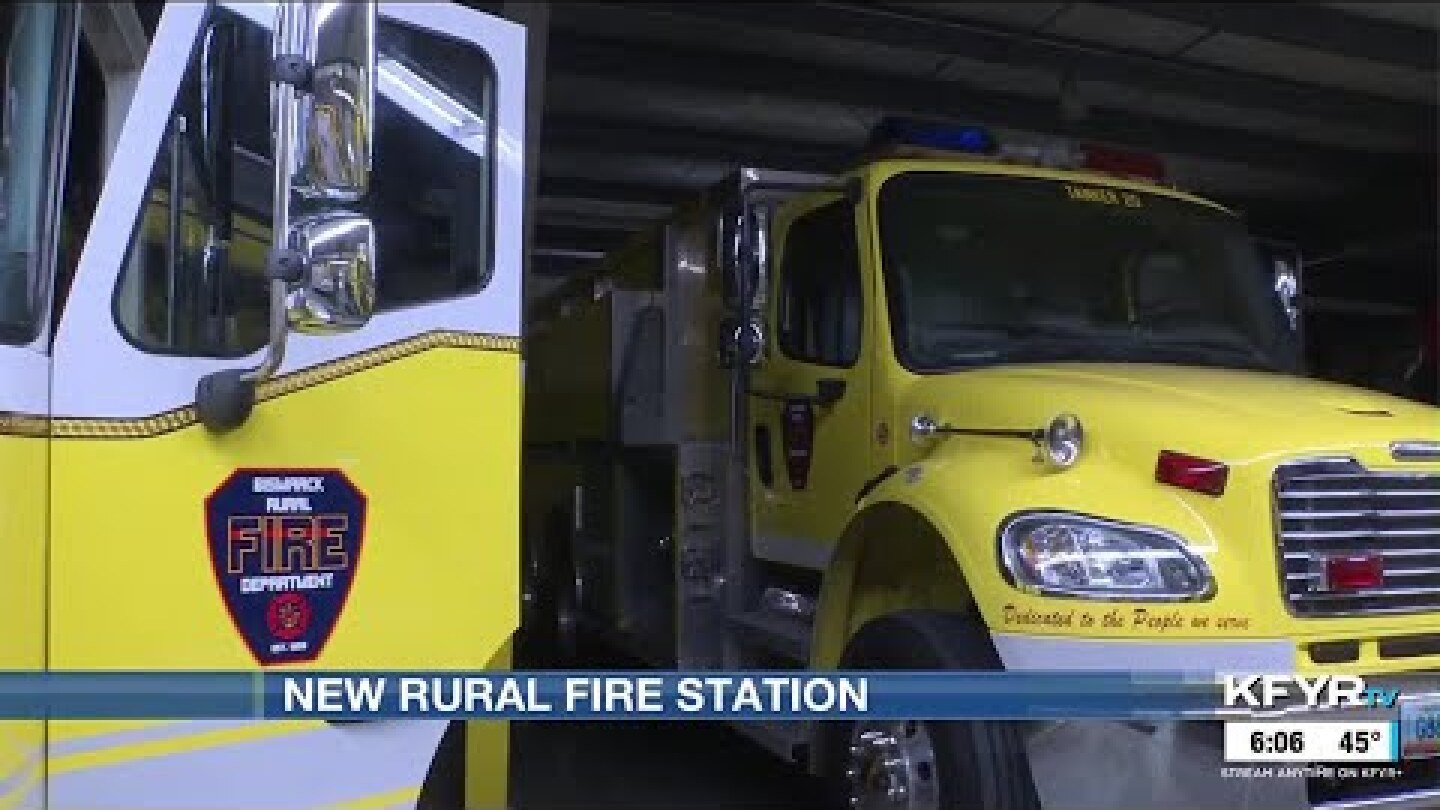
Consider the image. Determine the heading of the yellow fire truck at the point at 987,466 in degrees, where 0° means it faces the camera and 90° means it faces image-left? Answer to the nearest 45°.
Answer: approximately 315°

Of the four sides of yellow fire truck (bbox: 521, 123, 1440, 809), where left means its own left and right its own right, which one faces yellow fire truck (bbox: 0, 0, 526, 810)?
right
